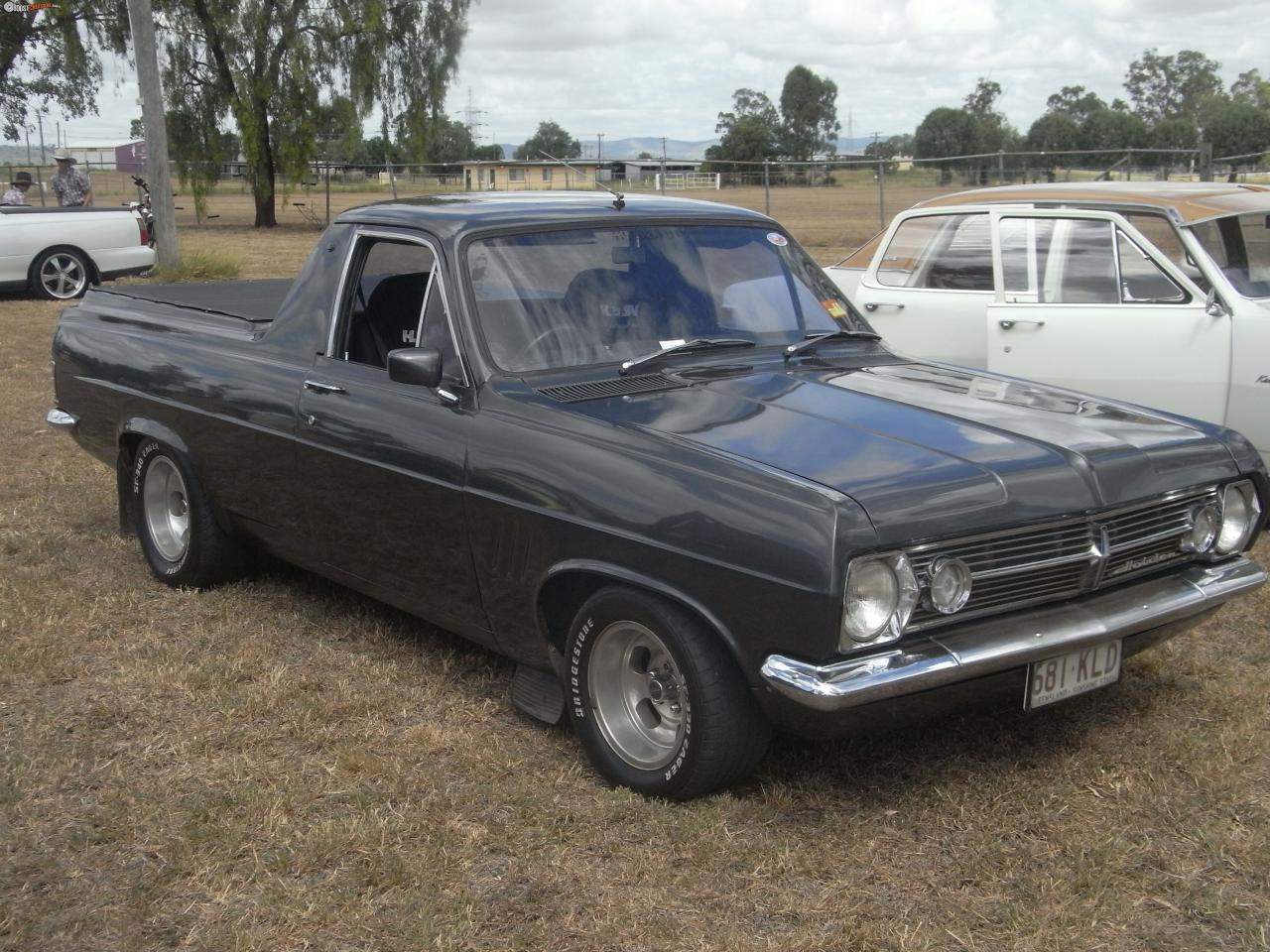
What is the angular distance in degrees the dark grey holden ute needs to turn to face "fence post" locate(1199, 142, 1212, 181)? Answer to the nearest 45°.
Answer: approximately 90° to its left

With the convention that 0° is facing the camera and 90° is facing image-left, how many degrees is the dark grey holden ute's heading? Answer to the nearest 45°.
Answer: approximately 315°

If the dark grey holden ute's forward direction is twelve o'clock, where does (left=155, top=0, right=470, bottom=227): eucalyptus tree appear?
The eucalyptus tree is roughly at 7 o'clock from the dark grey holden ute.

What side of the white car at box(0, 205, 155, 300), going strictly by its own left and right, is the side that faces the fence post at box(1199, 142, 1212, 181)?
back

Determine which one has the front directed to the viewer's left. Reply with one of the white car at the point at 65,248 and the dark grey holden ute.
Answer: the white car

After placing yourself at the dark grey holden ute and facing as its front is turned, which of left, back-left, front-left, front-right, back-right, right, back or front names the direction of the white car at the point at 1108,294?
left

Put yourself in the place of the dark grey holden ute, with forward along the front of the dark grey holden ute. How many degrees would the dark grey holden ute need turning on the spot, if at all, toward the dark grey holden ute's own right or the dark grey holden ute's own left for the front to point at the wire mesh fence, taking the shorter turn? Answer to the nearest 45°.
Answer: approximately 135° to the dark grey holden ute's own left

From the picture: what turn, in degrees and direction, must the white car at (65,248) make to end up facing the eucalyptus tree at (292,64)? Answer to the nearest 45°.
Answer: approximately 90° to its right

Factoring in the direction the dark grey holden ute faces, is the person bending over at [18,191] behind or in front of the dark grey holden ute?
behind

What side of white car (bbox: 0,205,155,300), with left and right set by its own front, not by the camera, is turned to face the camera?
left

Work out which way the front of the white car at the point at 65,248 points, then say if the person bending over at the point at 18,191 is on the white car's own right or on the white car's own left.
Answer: on the white car's own right

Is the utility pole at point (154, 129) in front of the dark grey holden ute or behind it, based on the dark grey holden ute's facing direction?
behind

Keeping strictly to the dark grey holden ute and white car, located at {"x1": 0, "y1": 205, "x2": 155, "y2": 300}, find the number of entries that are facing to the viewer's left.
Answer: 1

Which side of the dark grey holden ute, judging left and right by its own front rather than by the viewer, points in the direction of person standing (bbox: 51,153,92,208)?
back
